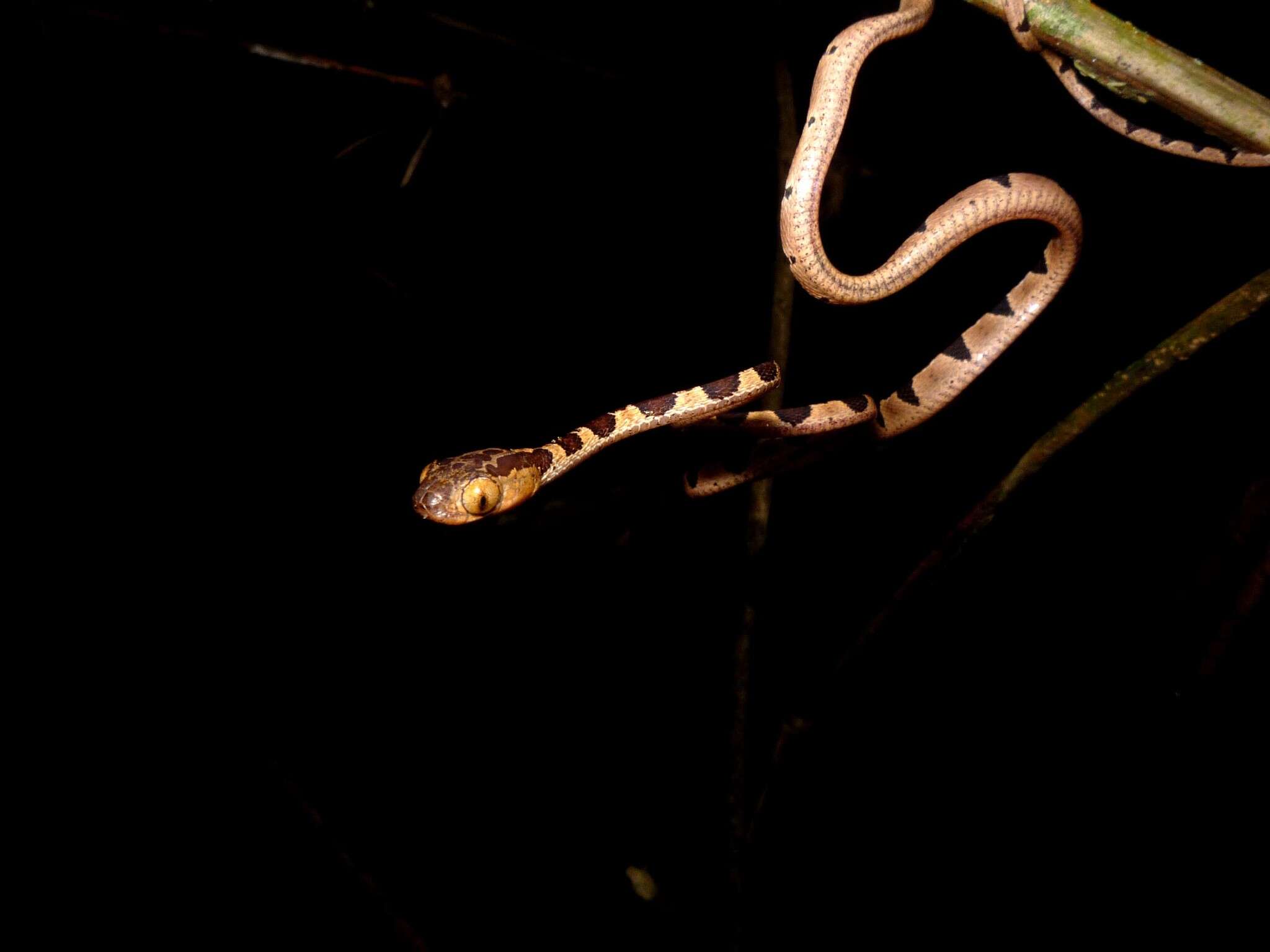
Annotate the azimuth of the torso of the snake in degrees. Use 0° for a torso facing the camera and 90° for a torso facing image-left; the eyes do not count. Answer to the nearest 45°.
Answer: approximately 45°
